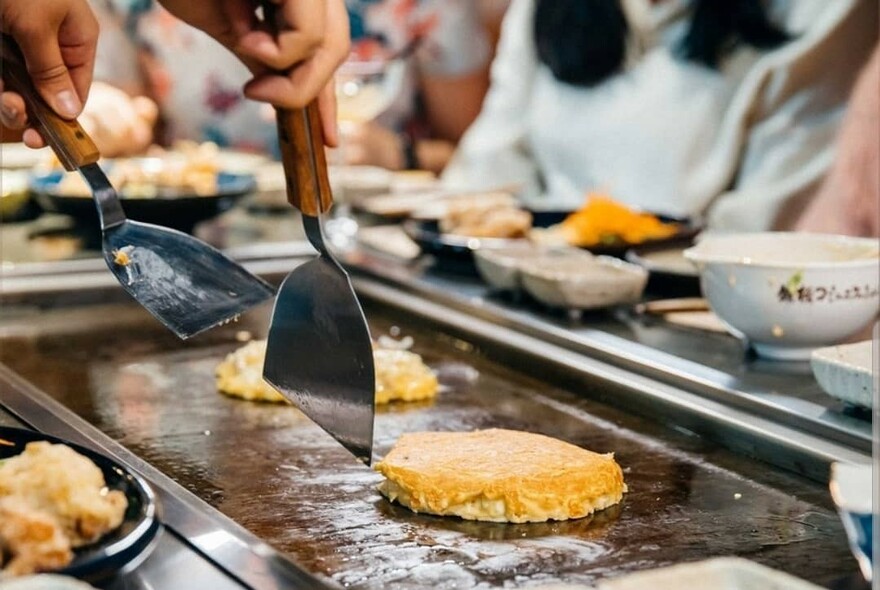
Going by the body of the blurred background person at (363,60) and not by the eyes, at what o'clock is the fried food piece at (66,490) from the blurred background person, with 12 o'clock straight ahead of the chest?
The fried food piece is roughly at 12 o'clock from the blurred background person.

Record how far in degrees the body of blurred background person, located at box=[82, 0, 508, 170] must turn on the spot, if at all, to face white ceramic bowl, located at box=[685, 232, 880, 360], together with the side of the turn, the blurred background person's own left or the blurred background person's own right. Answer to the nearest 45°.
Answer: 0° — they already face it

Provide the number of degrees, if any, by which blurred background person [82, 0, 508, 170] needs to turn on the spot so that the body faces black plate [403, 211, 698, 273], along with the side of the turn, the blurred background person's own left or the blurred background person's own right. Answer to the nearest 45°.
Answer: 0° — they already face it

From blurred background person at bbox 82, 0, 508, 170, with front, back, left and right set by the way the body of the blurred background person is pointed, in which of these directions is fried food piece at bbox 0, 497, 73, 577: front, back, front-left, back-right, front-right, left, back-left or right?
front

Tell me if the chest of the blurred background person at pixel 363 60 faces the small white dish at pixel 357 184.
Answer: yes

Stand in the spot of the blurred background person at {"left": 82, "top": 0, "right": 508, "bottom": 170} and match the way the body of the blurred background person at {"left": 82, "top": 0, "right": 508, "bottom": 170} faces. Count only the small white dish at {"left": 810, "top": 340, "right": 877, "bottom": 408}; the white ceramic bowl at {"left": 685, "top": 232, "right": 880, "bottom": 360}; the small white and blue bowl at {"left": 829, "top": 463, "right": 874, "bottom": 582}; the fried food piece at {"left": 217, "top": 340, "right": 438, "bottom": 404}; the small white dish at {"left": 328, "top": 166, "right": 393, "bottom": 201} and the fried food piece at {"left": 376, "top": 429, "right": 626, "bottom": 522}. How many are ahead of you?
6

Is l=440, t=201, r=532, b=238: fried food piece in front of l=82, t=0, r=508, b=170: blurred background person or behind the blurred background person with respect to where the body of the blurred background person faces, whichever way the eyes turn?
in front

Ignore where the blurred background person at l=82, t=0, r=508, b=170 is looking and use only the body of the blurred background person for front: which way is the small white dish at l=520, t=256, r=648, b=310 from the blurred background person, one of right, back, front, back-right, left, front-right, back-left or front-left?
front

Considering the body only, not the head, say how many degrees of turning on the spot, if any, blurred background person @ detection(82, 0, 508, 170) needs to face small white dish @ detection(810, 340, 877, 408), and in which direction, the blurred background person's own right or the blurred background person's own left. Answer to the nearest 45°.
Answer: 0° — they already face it

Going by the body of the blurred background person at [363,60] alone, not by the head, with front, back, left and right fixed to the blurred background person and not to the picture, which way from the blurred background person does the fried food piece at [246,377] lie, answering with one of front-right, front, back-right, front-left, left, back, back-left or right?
front

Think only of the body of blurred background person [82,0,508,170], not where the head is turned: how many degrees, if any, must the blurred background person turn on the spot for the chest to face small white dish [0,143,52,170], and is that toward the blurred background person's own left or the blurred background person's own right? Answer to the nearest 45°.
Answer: approximately 45° to the blurred background person's own right

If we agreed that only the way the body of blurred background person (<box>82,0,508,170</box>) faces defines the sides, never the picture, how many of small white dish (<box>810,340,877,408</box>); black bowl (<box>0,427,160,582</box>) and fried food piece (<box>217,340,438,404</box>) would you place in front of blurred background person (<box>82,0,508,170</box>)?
3

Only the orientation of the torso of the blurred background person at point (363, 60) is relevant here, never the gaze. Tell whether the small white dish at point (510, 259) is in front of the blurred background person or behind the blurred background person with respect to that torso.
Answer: in front

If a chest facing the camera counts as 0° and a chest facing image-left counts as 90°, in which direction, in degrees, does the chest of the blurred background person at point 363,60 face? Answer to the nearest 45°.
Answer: approximately 0°

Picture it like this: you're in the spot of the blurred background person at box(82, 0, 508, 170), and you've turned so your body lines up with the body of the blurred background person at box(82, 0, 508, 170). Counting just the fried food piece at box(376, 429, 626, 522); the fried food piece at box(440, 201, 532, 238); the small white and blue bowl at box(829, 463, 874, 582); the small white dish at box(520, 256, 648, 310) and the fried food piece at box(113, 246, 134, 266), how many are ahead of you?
5

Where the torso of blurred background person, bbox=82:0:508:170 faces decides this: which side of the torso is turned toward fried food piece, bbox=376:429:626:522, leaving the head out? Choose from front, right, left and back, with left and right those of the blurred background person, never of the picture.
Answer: front
